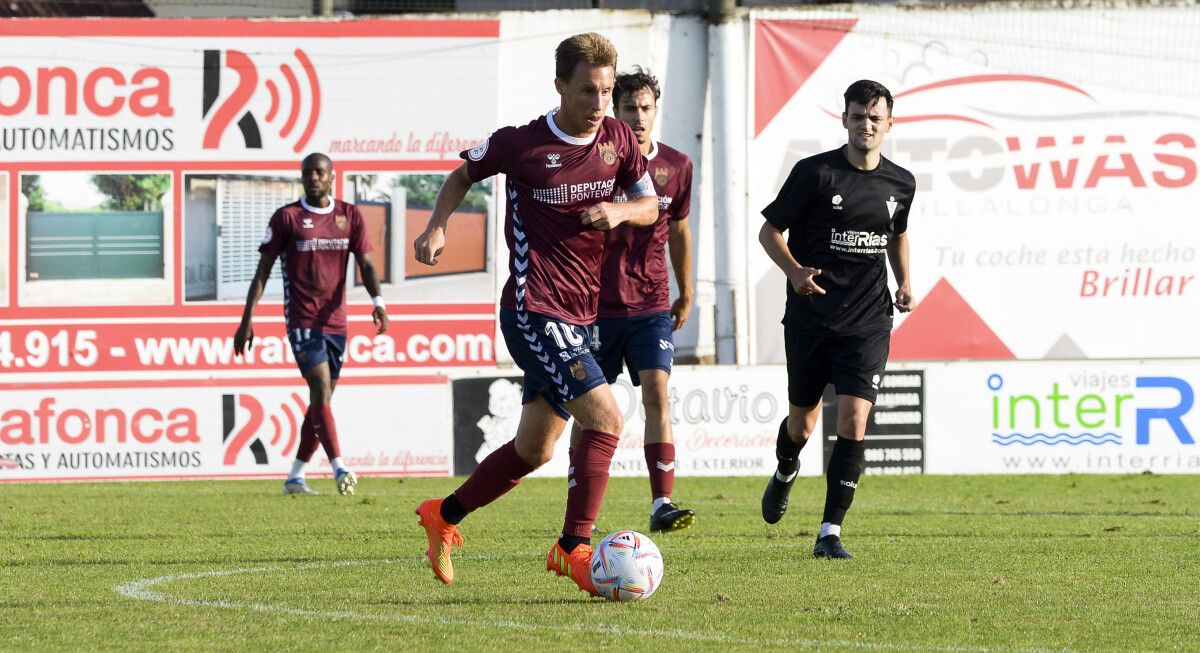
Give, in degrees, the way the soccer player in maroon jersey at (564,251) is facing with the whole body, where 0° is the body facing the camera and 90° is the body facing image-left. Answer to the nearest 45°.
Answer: approximately 315°

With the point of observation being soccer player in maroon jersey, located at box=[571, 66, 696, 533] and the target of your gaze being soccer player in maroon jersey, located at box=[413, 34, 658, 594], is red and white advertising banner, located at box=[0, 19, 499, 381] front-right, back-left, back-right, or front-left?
back-right

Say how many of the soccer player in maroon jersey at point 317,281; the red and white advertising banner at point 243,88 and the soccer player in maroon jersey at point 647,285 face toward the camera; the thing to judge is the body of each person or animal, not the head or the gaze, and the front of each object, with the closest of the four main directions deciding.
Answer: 3

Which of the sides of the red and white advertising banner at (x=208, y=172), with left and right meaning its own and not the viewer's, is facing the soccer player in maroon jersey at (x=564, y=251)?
front

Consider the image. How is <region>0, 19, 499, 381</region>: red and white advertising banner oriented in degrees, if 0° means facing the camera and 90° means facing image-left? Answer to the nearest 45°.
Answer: approximately 0°

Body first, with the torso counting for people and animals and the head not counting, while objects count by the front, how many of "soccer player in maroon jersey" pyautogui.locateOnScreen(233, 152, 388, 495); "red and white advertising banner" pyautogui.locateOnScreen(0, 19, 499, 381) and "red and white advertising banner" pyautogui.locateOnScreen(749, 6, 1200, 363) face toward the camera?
3

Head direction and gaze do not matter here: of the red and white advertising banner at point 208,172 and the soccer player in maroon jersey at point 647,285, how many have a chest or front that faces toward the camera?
2

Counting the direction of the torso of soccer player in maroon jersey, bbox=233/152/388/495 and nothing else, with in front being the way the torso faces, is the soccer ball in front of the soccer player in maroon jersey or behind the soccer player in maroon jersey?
in front
